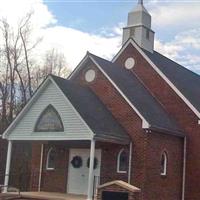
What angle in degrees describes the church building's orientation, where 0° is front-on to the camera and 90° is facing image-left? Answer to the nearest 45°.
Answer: approximately 45°
